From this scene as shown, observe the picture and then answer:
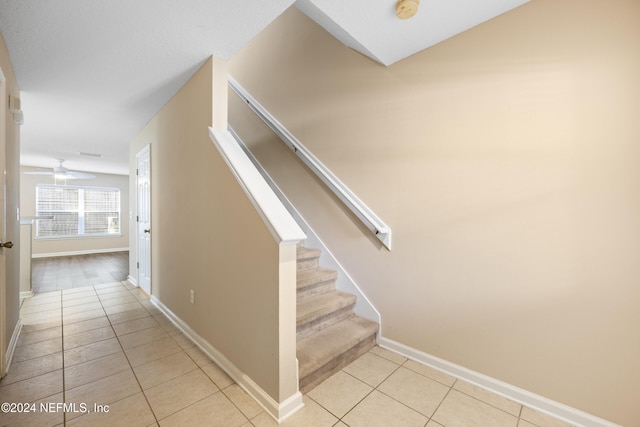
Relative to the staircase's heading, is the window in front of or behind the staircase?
behind

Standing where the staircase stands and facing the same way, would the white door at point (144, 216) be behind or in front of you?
behind

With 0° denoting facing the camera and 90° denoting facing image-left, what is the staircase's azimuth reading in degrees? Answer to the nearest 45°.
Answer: approximately 315°
